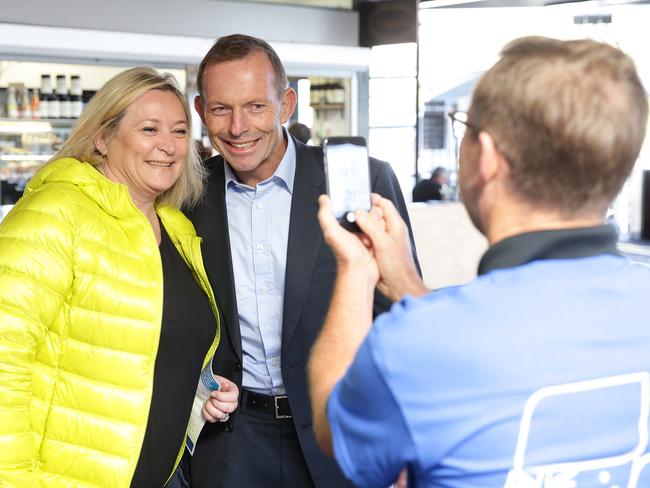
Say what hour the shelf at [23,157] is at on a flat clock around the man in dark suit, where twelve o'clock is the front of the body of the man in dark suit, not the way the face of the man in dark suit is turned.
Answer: The shelf is roughly at 5 o'clock from the man in dark suit.

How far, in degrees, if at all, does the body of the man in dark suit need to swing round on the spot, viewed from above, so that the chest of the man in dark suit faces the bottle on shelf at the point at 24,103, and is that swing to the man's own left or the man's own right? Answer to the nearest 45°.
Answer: approximately 135° to the man's own right

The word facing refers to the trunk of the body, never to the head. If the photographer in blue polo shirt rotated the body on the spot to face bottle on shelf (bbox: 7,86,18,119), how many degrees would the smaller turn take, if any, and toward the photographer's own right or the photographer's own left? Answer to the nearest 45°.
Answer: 0° — they already face it

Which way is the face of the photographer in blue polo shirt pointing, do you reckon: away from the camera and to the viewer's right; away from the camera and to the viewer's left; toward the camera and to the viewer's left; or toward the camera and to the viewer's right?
away from the camera and to the viewer's left

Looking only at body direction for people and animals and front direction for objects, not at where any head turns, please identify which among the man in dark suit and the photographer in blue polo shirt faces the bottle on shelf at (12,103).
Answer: the photographer in blue polo shirt

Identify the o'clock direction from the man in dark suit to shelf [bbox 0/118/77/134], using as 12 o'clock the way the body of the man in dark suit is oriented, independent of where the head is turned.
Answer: The shelf is roughly at 5 o'clock from the man in dark suit.

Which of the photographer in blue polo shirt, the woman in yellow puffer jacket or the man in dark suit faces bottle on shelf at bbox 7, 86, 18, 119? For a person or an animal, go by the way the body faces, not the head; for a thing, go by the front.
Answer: the photographer in blue polo shirt

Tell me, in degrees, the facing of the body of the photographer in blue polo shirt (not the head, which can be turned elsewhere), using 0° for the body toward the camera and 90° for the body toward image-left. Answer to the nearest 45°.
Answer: approximately 135°

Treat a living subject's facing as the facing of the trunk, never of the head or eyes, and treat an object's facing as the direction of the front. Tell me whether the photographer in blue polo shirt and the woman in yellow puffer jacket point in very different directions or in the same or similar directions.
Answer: very different directions

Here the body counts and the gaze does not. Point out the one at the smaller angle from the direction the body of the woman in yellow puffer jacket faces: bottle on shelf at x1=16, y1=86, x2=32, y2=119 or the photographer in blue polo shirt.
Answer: the photographer in blue polo shirt

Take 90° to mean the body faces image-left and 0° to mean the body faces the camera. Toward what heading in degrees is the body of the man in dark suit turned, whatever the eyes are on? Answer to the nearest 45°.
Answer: approximately 0°
